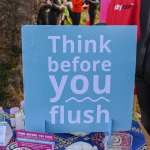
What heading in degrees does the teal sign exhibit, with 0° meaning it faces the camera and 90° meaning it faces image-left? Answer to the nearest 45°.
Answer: approximately 0°

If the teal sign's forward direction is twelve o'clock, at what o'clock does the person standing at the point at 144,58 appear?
The person standing is roughly at 7 o'clock from the teal sign.

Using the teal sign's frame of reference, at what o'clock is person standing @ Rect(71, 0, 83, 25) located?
The person standing is roughly at 6 o'clock from the teal sign.

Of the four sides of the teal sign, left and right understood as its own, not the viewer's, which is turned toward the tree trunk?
back

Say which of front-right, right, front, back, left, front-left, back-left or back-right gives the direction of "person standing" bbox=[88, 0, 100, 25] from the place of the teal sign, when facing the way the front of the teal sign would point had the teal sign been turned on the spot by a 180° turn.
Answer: front
